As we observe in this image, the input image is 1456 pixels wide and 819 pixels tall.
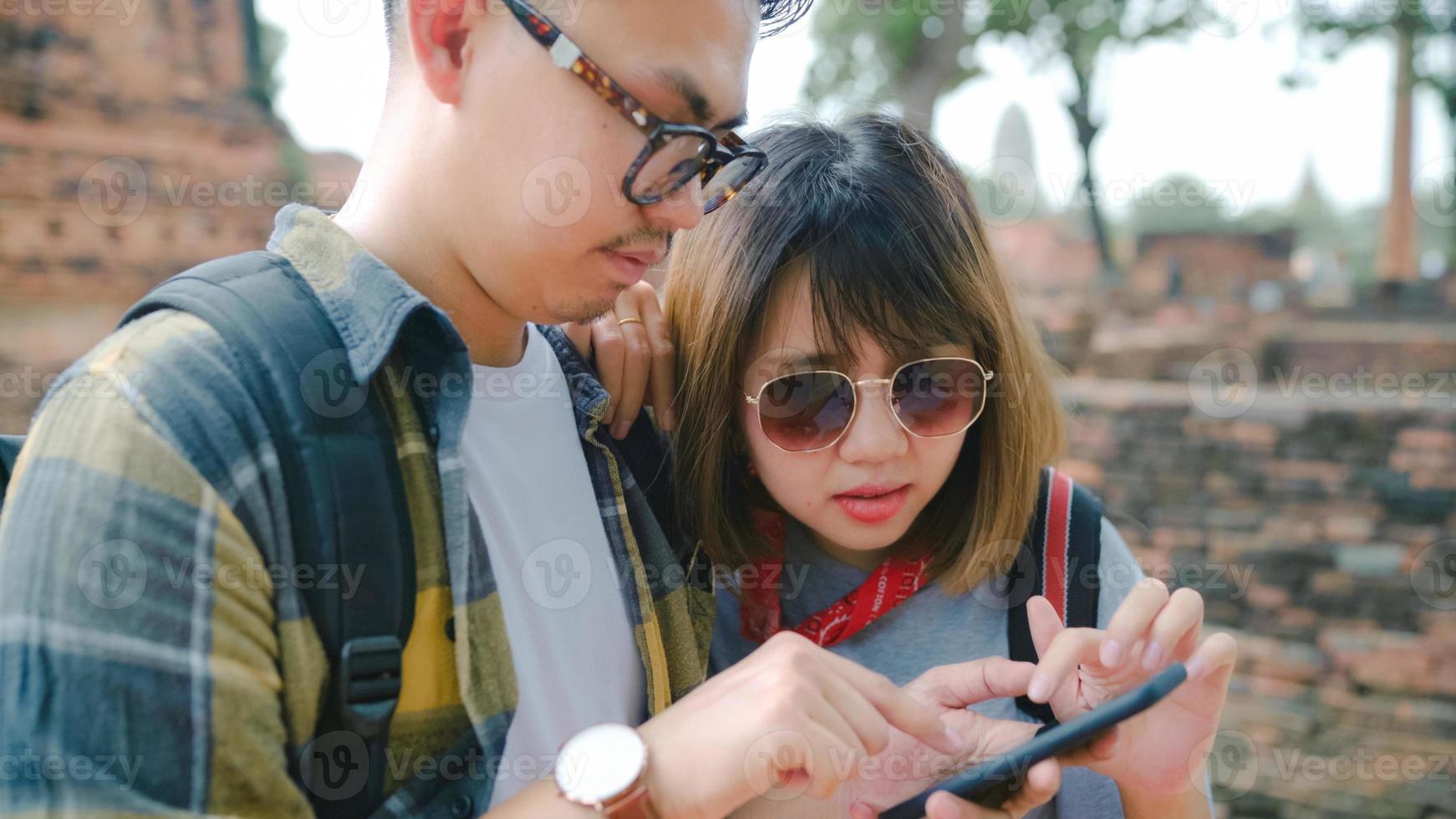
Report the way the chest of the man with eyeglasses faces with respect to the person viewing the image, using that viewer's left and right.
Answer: facing the viewer and to the right of the viewer

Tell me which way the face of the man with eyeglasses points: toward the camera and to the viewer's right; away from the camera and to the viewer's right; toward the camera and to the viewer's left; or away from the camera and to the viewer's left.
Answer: toward the camera and to the viewer's right

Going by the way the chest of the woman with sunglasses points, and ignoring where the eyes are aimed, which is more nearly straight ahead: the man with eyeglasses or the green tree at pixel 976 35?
the man with eyeglasses

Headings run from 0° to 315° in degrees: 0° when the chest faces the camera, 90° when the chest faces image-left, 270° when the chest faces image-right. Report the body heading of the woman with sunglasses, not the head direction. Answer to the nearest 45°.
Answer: approximately 0°

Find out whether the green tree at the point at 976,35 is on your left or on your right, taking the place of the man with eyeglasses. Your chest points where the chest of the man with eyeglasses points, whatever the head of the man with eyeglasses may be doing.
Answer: on your left

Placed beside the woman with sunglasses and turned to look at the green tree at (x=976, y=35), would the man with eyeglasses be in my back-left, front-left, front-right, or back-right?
back-left

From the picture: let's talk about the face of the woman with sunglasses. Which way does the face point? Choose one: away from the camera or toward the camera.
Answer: toward the camera

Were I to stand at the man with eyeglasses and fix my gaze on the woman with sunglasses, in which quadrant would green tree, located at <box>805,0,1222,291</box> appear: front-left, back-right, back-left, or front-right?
front-left

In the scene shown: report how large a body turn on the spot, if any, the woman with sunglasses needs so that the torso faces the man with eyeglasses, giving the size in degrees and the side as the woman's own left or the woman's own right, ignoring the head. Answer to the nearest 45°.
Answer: approximately 45° to the woman's own right

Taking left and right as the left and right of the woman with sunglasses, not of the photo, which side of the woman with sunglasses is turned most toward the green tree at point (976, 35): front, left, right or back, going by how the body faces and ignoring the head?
back

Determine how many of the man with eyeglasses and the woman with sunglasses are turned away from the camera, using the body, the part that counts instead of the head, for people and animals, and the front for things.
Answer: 0
